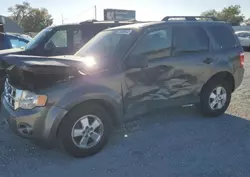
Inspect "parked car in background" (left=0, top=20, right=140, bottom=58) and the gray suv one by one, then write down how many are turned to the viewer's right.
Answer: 0

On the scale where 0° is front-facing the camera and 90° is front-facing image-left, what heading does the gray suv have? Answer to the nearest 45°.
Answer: approximately 45°

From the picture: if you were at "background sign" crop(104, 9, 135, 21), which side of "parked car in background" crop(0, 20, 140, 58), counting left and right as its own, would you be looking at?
right

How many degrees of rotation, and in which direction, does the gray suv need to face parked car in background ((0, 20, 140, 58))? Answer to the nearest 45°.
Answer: approximately 135° to its right

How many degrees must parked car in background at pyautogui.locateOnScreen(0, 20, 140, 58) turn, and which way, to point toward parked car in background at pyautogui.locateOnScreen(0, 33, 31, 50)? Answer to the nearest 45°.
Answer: approximately 45° to its right

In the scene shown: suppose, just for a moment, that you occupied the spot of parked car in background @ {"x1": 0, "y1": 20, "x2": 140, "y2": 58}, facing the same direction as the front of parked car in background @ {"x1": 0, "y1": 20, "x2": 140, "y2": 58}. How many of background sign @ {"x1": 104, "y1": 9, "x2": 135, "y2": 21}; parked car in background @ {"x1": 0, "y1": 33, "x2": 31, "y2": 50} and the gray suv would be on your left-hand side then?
1

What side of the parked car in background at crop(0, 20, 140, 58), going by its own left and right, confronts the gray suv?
left

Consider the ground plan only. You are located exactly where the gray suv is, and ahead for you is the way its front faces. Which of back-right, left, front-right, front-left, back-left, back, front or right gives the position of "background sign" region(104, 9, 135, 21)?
back-right

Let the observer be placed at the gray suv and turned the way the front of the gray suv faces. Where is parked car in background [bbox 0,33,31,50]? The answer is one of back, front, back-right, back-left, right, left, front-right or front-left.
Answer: right

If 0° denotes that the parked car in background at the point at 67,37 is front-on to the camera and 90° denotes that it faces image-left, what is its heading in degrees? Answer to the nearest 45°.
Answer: approximately 90°
